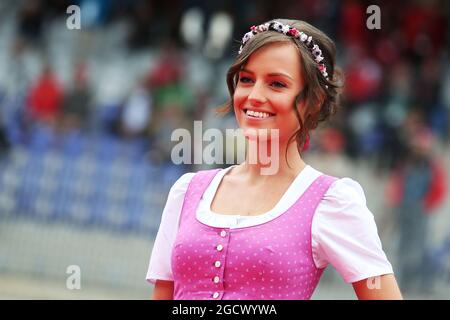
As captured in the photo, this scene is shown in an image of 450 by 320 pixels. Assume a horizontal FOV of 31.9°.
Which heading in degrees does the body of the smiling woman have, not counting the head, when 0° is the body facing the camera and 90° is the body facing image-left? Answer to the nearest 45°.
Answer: approximately 45°

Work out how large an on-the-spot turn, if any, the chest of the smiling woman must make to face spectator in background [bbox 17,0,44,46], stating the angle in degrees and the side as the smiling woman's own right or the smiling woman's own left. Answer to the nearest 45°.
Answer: approximately 135° to the smiling woman's own right

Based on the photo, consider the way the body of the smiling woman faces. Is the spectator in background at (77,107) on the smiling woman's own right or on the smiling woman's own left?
on the smiling woman's own right

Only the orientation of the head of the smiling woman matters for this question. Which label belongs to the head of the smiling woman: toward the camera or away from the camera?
toward the camera
